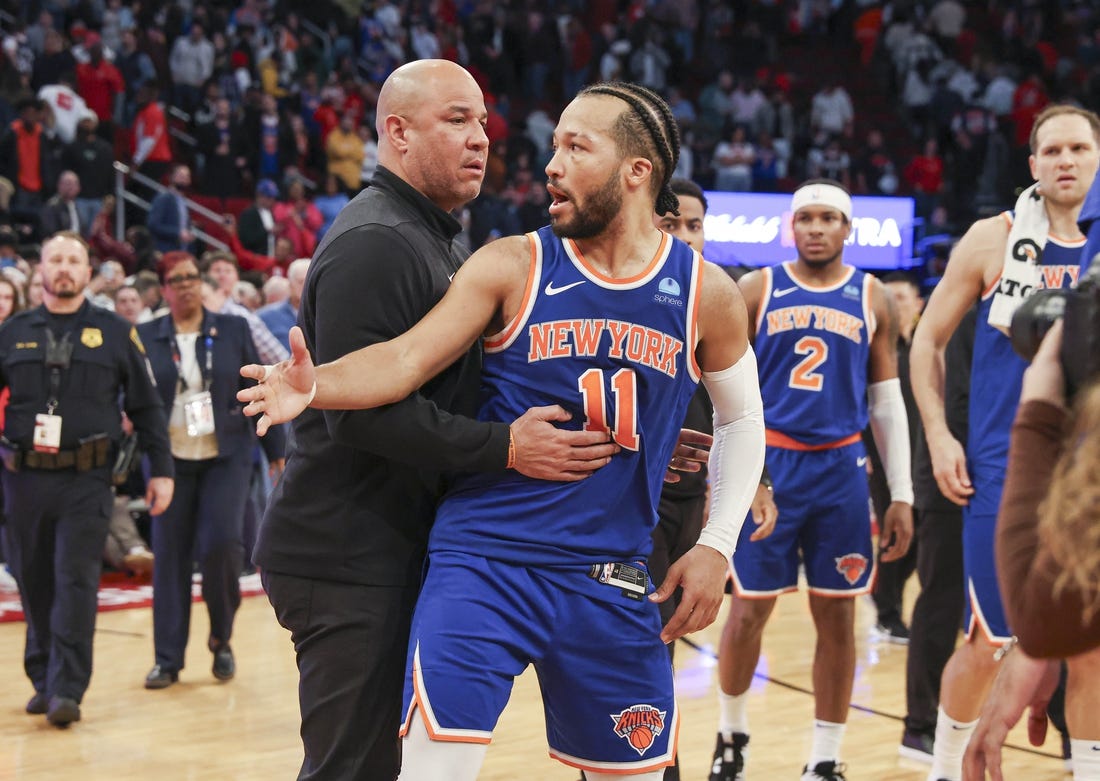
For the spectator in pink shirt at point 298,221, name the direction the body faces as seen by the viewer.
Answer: toward the camera

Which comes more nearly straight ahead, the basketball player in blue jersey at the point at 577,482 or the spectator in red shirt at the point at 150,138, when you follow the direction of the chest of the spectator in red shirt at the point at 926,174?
the basketball player in blue jersey

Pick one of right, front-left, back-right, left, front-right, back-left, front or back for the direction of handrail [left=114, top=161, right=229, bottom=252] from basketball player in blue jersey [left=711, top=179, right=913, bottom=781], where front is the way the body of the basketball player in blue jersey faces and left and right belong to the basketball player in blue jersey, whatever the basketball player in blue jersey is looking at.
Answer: back-right

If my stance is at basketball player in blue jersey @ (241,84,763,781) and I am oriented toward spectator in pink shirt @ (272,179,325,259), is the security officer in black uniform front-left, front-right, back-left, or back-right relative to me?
front-left

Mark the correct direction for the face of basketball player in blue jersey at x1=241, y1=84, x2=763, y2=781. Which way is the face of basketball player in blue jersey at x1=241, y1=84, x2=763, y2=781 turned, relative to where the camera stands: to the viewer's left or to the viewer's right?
to the viewer's left

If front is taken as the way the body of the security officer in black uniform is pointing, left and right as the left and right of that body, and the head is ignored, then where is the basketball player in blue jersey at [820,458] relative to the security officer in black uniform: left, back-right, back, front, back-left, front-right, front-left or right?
front-left

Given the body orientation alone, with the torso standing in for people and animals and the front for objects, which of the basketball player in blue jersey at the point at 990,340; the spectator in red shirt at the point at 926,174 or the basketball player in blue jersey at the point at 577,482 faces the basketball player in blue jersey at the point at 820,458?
the spectator in red shirt

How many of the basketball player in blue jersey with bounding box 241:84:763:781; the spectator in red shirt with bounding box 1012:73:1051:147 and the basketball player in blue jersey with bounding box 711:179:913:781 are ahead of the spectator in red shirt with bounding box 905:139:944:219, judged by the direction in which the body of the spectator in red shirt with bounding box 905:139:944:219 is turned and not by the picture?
2

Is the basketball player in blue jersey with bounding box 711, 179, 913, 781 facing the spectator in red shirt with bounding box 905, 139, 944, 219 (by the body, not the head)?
no

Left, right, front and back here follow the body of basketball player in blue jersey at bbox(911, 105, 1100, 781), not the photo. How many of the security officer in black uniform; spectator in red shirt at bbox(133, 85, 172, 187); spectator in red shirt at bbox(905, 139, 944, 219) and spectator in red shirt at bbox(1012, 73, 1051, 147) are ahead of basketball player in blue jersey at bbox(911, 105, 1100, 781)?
0

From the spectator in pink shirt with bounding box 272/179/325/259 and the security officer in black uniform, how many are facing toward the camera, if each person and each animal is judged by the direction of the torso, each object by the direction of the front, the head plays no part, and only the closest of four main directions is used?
2

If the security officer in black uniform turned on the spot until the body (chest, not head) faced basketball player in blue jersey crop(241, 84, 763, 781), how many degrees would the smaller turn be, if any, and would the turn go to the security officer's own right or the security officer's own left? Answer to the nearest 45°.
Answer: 0° — they already face them

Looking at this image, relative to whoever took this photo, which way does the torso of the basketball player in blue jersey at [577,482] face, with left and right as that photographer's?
facing the viewer

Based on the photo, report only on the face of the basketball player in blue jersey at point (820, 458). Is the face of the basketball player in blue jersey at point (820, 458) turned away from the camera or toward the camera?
toward the camera

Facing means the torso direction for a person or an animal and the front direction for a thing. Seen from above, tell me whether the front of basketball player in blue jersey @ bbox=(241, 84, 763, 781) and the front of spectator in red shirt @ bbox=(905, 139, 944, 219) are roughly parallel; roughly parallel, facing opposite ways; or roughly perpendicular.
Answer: roughly parallel

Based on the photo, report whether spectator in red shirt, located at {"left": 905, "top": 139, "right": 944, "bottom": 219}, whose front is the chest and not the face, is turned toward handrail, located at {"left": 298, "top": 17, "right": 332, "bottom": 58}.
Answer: no

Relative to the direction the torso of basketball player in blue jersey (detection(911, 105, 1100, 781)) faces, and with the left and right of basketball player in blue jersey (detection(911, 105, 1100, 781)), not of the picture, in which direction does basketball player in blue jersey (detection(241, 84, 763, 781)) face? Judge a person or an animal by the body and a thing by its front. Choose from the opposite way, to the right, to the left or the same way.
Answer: the same way

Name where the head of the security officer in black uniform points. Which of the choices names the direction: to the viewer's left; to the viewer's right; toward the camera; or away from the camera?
toward the camera

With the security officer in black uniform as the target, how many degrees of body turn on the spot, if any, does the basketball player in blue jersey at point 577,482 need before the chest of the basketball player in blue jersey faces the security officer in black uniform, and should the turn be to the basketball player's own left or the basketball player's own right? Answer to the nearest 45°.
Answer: approximately 135° to the basketball player's own right

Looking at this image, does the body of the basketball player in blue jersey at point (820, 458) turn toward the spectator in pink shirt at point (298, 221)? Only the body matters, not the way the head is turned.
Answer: no

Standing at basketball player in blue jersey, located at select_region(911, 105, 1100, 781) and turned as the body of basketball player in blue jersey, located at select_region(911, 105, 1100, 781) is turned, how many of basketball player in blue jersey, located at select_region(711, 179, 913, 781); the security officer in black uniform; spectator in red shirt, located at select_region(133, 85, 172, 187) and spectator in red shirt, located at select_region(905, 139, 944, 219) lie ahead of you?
0

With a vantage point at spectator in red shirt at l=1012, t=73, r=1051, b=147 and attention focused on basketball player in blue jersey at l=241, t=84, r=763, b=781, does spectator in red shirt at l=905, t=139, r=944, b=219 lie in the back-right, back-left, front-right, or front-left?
front-right

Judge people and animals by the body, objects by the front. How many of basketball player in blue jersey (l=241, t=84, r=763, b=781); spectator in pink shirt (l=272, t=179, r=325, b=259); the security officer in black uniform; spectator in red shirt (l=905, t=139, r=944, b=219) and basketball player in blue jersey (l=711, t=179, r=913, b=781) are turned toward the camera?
5

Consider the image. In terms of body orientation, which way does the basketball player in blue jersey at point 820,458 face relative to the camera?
toward the camera

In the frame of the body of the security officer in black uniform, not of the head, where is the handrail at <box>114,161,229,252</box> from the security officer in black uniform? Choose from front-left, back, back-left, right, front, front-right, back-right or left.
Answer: back
